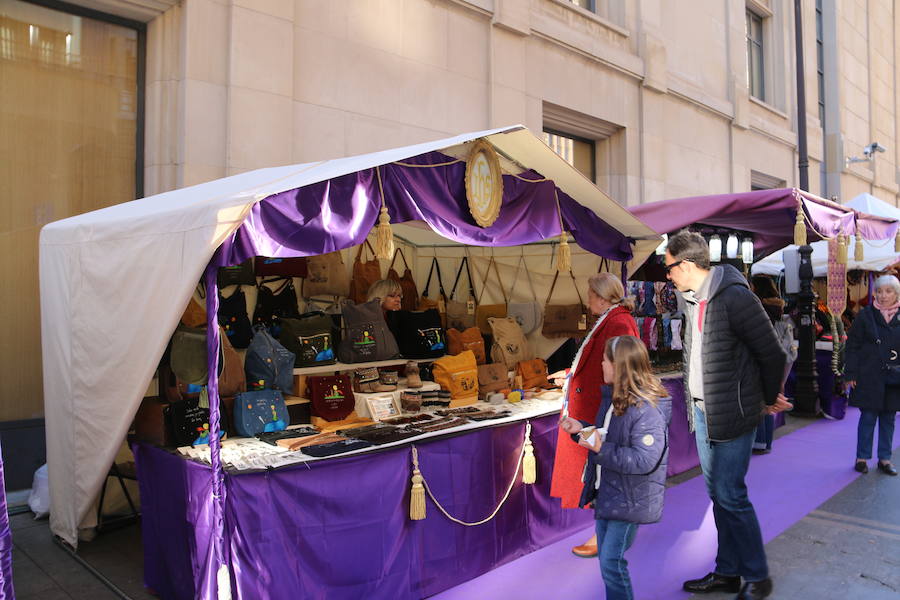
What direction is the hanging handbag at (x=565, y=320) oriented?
toward the camera

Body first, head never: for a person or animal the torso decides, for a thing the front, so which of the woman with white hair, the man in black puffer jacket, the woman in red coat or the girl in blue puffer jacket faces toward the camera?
the woman with white hair

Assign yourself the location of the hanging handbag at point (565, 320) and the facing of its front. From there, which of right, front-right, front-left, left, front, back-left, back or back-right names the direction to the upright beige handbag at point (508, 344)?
front-right

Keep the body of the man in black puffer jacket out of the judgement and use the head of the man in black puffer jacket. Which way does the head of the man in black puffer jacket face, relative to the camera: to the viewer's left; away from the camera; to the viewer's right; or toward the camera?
to the viewer's left

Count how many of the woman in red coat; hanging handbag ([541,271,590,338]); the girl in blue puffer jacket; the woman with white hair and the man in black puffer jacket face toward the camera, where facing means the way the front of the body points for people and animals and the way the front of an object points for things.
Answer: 2

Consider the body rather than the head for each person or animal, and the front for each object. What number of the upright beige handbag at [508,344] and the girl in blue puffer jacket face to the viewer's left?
1

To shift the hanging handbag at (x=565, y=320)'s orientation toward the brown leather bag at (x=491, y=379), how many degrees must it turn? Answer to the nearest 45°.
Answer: approximately 45° to its right

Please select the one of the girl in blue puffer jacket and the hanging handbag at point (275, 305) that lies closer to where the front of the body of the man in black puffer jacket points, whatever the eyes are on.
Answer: the hanging handbag

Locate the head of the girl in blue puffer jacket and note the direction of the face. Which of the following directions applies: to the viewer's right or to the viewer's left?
to the viewer's left

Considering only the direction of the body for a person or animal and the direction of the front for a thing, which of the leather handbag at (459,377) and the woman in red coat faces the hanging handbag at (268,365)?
the woman in red coat

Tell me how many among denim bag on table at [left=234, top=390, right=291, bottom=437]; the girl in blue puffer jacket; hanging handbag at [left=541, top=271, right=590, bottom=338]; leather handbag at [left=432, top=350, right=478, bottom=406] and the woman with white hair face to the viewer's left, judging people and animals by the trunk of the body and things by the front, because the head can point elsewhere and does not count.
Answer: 1

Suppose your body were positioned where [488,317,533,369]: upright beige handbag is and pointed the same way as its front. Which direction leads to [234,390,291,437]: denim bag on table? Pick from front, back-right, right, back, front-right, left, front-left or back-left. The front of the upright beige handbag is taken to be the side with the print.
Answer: right

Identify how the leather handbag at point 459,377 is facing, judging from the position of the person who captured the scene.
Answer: facing the viewer and to the right of the viewer

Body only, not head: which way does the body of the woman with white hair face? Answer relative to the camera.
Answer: toward the camera
